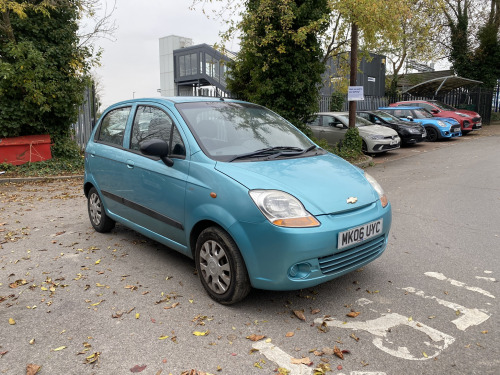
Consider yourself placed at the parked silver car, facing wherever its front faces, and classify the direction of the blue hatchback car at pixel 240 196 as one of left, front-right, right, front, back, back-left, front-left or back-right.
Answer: front-right

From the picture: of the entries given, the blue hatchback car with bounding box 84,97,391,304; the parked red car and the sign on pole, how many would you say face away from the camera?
0

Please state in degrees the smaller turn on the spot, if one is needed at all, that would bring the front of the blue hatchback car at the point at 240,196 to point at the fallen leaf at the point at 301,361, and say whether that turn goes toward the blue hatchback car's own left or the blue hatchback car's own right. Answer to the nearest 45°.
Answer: approximately 45° to the blue hatchback car's own right

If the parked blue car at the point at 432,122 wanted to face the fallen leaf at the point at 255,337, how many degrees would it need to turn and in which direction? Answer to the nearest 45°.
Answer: approximately 45° to its right

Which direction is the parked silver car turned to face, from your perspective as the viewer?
facing the viewer and to the right of the viewer

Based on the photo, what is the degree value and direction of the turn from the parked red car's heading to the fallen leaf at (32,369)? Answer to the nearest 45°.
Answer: approximately 45° to its right

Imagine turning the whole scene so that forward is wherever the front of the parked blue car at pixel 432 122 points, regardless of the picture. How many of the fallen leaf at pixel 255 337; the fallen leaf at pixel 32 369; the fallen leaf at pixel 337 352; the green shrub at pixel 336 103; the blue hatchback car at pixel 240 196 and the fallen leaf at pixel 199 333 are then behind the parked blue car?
1

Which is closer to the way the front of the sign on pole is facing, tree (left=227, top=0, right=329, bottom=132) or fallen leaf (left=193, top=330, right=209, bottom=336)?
the fallen leaf

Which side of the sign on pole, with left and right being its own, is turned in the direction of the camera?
front

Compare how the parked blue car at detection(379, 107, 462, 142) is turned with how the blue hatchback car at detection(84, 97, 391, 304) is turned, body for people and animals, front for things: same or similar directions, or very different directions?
same or similar directions

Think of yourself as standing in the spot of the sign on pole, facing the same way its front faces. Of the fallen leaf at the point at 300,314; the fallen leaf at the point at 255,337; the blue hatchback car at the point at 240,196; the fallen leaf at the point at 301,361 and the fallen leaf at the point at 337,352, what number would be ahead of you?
5

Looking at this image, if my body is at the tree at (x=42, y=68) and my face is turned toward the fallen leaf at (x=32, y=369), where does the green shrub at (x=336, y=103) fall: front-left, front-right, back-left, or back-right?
back-left

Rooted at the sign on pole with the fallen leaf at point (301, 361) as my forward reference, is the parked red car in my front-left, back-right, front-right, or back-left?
back-left

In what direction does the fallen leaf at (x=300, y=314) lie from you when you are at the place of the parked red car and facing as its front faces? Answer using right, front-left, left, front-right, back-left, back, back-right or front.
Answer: front-right
